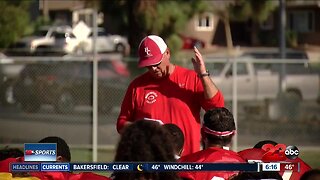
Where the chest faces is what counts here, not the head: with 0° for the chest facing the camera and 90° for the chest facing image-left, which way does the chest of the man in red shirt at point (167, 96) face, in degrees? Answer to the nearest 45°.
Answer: approximately 45°

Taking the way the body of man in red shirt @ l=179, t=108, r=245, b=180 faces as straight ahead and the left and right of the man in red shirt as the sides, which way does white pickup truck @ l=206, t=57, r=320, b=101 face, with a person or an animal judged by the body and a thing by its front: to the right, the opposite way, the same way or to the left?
to the left

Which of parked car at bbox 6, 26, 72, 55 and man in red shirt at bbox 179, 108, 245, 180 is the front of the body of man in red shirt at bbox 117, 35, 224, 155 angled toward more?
the man in red shirt

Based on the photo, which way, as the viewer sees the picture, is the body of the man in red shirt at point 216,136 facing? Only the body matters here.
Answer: away from the camera

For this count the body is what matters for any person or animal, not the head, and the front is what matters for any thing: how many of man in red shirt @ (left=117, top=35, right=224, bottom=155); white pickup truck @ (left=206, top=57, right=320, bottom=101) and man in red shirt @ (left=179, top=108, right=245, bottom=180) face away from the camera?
1

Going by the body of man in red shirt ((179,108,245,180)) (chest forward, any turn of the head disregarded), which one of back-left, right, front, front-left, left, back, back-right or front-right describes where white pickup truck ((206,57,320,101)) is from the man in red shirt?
front

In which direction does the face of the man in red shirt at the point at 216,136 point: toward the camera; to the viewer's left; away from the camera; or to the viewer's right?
away from the camera

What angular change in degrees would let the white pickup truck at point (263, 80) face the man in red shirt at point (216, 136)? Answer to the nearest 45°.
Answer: approximately 90° to its left

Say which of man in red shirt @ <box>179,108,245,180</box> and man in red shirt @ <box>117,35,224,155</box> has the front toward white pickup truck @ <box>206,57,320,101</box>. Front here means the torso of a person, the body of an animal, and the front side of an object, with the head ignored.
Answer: man in red shirt @ <box>179,108,245,180</box>
